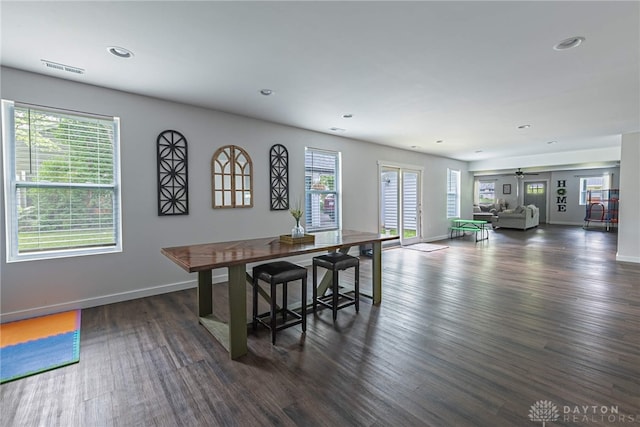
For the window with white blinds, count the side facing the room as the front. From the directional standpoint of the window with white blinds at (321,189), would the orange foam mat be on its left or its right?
on its right

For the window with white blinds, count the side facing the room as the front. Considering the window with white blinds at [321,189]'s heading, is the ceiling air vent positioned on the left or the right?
on its right

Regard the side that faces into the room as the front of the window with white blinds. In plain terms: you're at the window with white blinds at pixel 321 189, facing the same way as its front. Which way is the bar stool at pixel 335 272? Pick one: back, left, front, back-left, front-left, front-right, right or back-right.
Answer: front-right

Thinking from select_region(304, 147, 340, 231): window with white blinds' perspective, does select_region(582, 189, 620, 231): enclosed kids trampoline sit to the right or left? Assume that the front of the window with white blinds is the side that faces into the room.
on its left

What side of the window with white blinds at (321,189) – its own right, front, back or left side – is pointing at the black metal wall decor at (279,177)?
right

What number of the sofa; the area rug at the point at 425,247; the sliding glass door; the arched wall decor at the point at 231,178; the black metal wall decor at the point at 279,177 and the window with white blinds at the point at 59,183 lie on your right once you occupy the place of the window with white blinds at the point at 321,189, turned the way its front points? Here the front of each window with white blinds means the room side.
3

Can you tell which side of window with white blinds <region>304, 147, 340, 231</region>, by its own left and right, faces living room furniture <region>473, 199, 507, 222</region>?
left

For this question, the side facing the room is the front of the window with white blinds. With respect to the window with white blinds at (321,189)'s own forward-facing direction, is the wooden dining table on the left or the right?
on its right

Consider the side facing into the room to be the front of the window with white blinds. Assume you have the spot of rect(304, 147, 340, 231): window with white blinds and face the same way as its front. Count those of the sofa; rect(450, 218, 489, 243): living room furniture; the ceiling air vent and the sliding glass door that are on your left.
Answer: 3

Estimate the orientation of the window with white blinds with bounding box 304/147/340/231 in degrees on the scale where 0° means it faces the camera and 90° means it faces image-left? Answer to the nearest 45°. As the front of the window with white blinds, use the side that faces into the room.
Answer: approximately 315°

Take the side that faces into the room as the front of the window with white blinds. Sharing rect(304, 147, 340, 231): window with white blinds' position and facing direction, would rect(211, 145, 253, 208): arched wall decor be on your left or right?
on your right

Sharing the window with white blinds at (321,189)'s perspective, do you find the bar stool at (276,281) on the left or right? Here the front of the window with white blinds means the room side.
on its right

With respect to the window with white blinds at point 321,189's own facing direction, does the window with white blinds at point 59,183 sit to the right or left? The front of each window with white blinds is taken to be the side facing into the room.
on its right

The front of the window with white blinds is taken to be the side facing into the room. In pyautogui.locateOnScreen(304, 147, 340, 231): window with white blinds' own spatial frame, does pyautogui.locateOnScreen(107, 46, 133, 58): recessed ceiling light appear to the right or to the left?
on its right
